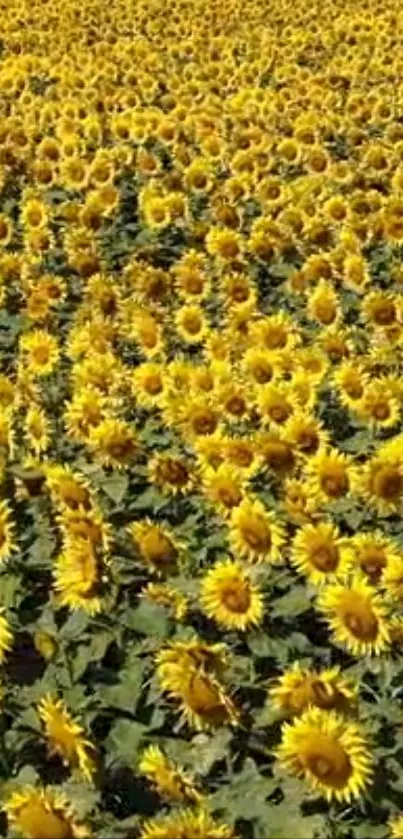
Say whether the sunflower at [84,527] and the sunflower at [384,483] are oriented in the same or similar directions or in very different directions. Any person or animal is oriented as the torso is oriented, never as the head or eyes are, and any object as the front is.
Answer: same or similar directions

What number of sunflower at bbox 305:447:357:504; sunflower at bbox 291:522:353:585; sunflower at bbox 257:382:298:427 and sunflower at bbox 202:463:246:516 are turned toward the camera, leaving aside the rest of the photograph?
4

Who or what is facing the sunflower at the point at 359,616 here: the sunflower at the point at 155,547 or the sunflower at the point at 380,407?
the sunflower at the point at 380,407

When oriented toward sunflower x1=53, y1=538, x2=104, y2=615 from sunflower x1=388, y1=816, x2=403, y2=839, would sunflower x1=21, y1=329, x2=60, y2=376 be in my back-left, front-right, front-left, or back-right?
front-right

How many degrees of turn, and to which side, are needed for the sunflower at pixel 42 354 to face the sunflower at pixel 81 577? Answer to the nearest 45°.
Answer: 0° — it already faces it

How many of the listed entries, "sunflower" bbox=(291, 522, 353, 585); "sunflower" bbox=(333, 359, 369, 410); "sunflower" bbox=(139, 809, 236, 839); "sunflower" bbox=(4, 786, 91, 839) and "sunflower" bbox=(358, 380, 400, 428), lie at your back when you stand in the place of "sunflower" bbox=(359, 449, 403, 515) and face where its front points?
2

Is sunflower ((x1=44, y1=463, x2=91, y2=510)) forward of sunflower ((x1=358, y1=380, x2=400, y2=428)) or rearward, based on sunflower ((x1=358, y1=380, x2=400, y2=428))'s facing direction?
forward

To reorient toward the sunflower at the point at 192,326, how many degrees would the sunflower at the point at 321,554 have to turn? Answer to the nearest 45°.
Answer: approximately 180°

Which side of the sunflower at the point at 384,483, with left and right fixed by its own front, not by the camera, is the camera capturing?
front

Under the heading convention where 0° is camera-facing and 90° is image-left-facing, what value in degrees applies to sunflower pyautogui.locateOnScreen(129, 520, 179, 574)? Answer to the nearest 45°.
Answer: approximately 45°

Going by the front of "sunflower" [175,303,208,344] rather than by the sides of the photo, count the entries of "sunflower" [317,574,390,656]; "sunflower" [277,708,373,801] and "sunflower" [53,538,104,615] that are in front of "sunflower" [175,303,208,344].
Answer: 3

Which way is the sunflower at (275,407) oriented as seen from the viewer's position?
toward the camera

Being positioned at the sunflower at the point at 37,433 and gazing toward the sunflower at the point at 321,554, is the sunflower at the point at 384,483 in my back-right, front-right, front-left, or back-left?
front-left

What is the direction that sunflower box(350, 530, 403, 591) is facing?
toward the camera

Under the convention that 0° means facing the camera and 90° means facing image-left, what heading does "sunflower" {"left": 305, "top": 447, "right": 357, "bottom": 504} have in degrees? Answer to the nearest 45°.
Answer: approximately 0°

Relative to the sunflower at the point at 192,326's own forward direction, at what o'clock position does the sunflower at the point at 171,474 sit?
the sunflower at the point at 171,474 is roughly at 12 o'clock from the sunflower at the point at 192,326.

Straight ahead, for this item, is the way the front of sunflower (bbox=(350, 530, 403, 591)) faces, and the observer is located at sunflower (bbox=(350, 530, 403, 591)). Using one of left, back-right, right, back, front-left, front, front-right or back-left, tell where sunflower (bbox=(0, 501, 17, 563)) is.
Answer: right

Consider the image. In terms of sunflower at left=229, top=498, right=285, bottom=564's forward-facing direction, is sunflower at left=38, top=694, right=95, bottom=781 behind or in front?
in front

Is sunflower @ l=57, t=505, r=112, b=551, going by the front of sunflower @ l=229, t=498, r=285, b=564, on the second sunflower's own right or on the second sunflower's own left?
on the second sunflower's own right

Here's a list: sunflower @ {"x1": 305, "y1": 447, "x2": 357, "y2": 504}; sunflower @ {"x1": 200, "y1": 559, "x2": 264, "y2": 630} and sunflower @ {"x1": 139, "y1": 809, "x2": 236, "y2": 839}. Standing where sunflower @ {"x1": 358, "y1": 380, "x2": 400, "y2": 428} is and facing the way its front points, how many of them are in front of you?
3
